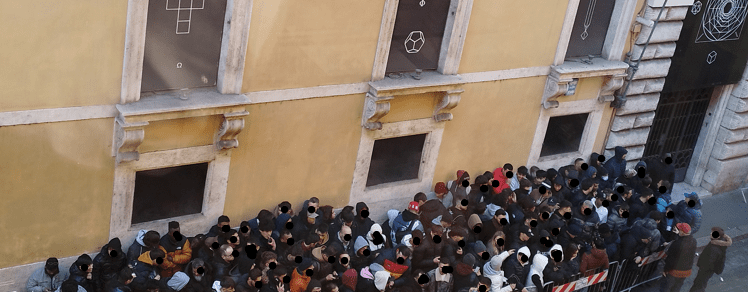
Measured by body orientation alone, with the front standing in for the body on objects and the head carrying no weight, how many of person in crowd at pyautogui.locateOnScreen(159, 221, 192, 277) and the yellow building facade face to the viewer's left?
0

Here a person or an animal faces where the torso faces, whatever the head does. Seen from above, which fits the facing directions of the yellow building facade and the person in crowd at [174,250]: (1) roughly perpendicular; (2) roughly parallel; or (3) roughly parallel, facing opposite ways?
roughly parallel

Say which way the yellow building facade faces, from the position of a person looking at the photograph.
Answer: facing the viewer and to the right of the viewer

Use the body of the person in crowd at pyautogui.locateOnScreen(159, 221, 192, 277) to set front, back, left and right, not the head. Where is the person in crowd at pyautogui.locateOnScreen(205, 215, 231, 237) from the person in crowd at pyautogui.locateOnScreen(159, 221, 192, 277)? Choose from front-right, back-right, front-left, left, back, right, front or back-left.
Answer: left

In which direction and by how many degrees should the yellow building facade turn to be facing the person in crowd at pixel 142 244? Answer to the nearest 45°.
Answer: approximately 90° to its right

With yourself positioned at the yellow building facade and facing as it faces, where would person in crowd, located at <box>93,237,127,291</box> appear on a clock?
The person in crowd is roughly at 3 o'clock from the yellow building facade.

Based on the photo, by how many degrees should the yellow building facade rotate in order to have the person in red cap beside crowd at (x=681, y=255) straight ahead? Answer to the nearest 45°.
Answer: approximately 45° to its left

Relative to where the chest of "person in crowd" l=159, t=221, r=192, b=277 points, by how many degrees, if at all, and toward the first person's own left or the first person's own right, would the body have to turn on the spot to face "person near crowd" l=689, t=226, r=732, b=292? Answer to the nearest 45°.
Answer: approximately 45° to the first person's own left

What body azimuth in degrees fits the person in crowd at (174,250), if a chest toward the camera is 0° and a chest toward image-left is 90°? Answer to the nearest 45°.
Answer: approximately 315°
